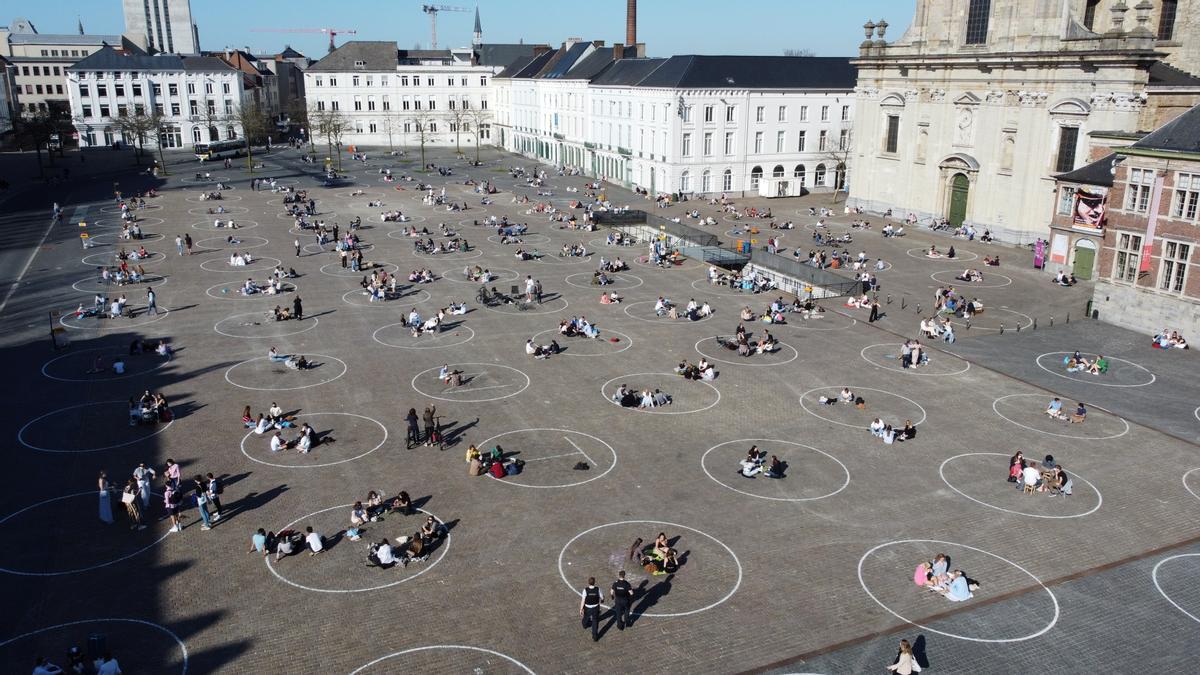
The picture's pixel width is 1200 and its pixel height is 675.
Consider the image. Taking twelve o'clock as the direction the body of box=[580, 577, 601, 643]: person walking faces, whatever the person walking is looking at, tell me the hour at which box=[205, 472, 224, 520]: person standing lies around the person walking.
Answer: The person standing is roughly at 10 o'clock from the person walking.

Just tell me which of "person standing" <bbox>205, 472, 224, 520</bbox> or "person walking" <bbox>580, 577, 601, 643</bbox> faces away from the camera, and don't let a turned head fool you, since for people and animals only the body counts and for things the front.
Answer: the person walking

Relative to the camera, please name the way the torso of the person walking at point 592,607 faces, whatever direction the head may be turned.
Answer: away from the camera

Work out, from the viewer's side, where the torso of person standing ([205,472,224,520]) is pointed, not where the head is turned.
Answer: to the viewer's left

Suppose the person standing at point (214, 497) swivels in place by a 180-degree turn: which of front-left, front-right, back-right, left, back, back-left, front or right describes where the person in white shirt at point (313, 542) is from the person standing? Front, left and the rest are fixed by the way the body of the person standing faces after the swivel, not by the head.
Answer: front-right

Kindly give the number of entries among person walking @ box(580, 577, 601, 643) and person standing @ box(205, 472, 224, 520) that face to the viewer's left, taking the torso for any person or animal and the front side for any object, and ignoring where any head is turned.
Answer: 1

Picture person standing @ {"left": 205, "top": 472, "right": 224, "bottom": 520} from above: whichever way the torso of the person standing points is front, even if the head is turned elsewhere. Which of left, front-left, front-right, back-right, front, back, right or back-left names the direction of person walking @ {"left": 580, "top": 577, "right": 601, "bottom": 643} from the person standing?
back-left

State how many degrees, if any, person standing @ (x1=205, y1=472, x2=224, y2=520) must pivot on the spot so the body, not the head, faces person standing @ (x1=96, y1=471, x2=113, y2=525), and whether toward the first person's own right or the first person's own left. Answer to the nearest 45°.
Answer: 0° — they already face them

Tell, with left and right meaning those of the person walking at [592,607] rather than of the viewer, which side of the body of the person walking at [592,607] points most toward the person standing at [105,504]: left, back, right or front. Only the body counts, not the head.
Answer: left

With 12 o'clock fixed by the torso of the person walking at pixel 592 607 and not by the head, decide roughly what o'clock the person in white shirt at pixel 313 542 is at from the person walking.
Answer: The person in white shirt is roughly at 10 o'clock from the person walking.

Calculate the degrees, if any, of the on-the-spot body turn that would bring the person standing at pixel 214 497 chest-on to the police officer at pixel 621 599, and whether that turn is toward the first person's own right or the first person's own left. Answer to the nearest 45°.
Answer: approximately 135° to the first person's own left
